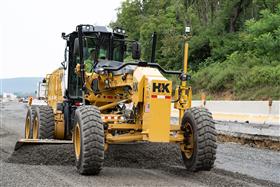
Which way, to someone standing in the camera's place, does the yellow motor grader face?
facing the viewer and to the right of the viewer

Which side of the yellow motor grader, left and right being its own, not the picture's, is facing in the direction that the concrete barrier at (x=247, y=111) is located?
left
